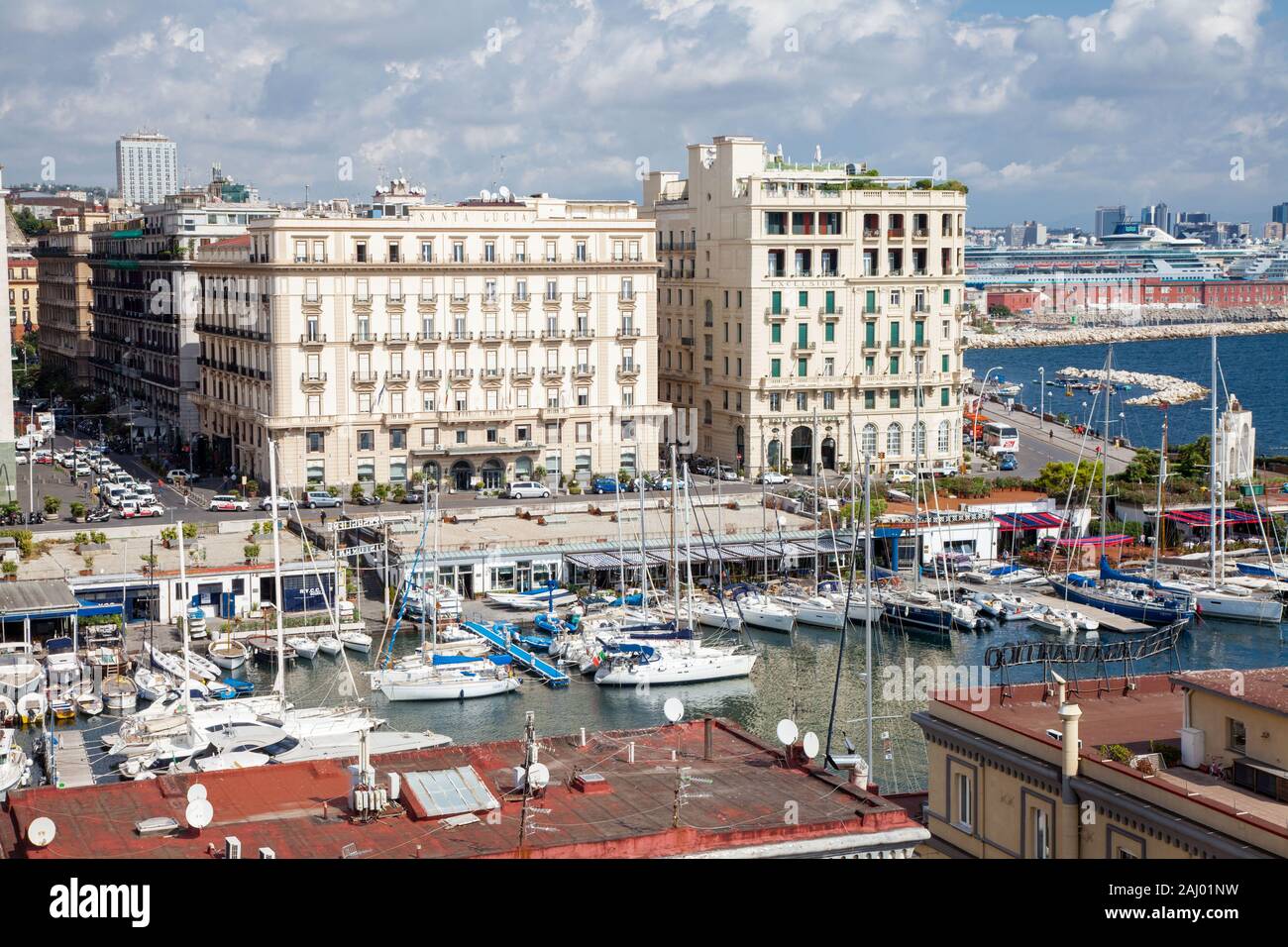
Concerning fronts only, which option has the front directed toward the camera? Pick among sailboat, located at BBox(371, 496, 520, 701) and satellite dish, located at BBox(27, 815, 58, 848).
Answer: the satellite dish

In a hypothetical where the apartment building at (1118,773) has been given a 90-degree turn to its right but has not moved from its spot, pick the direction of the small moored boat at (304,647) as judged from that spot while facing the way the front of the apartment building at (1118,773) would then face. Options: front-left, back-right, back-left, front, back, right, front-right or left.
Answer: front

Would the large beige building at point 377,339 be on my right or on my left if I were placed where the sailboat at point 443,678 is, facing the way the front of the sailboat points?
on my right

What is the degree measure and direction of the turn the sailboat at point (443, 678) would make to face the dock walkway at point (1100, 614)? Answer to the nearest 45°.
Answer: approximately 180°

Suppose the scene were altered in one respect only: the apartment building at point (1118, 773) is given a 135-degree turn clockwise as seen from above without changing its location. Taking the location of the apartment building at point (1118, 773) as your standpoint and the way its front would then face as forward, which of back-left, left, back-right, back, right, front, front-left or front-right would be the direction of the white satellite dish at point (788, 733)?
left

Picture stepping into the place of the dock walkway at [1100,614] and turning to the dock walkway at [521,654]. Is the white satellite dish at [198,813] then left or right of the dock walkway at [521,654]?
left

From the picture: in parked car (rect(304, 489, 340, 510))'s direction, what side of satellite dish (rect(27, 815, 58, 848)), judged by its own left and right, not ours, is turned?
back

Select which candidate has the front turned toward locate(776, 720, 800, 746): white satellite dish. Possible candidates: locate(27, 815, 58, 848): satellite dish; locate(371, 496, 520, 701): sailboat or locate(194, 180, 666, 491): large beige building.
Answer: the large beige building

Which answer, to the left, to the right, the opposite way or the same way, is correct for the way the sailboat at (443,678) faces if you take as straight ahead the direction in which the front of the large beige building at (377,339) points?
to the right

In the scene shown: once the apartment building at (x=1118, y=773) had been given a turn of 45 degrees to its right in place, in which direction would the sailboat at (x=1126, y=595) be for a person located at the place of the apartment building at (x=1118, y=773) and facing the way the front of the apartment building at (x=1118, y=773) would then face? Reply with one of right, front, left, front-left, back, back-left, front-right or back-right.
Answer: right

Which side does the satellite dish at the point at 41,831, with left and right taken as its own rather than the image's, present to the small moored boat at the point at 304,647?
back

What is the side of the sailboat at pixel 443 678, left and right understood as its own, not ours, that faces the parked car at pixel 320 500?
right

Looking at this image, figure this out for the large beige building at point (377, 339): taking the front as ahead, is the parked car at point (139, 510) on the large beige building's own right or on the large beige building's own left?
on the large beige building's own right

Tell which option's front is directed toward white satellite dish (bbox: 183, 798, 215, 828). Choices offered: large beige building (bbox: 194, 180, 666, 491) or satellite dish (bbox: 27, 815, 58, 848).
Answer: the large beige building

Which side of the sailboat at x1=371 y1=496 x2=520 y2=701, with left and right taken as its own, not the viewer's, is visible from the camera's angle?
left

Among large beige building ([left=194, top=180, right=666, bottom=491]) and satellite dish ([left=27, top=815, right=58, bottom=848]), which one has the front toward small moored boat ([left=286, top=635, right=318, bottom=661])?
the large beige building

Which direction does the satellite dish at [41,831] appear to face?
toward the camera

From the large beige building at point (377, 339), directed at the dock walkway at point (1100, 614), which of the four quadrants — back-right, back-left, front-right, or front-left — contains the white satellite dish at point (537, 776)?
front-right

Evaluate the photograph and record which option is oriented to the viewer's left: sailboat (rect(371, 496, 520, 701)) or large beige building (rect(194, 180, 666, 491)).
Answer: the sailboat
